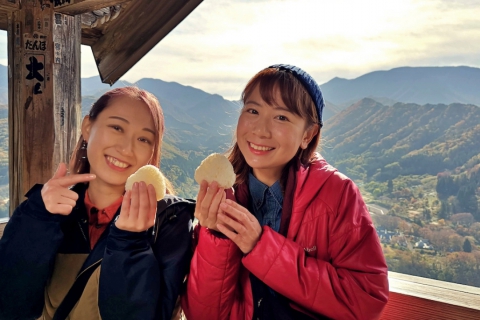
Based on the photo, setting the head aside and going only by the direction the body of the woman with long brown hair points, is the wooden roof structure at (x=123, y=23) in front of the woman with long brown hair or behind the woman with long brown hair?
behind

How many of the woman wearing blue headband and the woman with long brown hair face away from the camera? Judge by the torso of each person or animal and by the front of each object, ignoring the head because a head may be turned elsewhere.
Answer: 0

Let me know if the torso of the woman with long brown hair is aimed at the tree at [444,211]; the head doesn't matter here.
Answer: no

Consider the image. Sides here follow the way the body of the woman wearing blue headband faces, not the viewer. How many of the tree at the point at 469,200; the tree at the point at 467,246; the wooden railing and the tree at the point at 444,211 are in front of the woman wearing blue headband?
0

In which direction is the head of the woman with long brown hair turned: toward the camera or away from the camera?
toward the camera

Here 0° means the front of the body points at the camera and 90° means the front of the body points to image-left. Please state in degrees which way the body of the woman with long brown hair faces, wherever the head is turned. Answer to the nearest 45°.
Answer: approximately 0°

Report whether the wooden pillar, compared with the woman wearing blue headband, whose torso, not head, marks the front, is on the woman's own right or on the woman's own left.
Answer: on the woman's own right

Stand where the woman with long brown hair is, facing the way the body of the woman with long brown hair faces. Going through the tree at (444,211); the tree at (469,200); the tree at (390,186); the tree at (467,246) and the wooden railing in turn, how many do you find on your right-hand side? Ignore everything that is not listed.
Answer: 0

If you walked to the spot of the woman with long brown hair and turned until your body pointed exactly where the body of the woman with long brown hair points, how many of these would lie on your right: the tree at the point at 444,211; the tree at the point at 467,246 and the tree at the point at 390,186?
0

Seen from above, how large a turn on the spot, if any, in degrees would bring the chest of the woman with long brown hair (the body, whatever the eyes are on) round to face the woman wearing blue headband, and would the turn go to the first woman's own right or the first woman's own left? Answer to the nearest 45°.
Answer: approximately 90° to the first woman's own left

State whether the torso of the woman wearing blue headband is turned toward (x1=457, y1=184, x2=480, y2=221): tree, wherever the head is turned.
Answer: no

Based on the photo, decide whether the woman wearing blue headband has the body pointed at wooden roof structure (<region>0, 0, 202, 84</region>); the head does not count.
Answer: no

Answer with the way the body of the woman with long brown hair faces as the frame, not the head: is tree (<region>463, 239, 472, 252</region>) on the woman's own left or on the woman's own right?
on the woman's own left

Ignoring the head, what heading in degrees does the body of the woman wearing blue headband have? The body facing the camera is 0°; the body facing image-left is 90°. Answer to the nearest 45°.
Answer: approximately 45°

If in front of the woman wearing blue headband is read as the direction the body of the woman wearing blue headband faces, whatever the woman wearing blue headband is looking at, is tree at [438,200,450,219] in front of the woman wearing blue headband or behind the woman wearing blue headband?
behind
